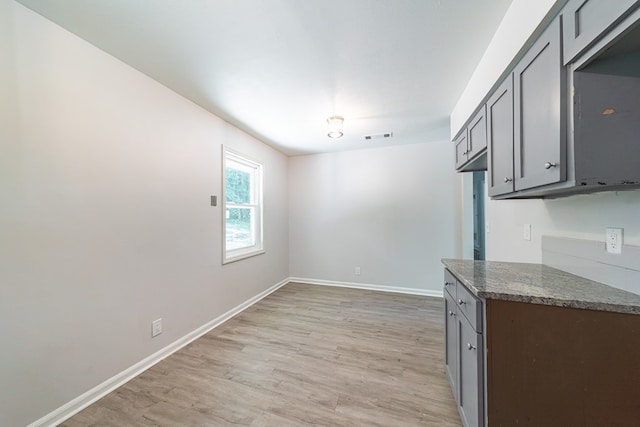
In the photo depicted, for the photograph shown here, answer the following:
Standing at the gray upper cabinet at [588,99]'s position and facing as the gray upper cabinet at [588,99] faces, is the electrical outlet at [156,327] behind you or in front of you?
in front

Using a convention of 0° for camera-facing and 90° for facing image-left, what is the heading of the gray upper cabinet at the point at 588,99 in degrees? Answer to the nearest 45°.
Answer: approximately 45°

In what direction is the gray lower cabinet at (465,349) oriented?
to the viewer's left

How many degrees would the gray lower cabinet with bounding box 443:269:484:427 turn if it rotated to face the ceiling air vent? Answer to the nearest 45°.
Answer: approximately 45° to its right

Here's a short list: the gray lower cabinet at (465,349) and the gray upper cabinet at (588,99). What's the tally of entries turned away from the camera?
0

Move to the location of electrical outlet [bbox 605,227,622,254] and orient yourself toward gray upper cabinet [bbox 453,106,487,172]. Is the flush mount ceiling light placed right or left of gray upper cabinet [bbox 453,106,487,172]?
left

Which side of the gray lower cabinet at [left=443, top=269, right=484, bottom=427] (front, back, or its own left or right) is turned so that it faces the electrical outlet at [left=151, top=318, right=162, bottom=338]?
front

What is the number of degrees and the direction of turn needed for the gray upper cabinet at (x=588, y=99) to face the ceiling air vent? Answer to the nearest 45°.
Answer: approximately 90° to its right

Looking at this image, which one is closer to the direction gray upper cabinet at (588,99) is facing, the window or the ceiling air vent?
the window
